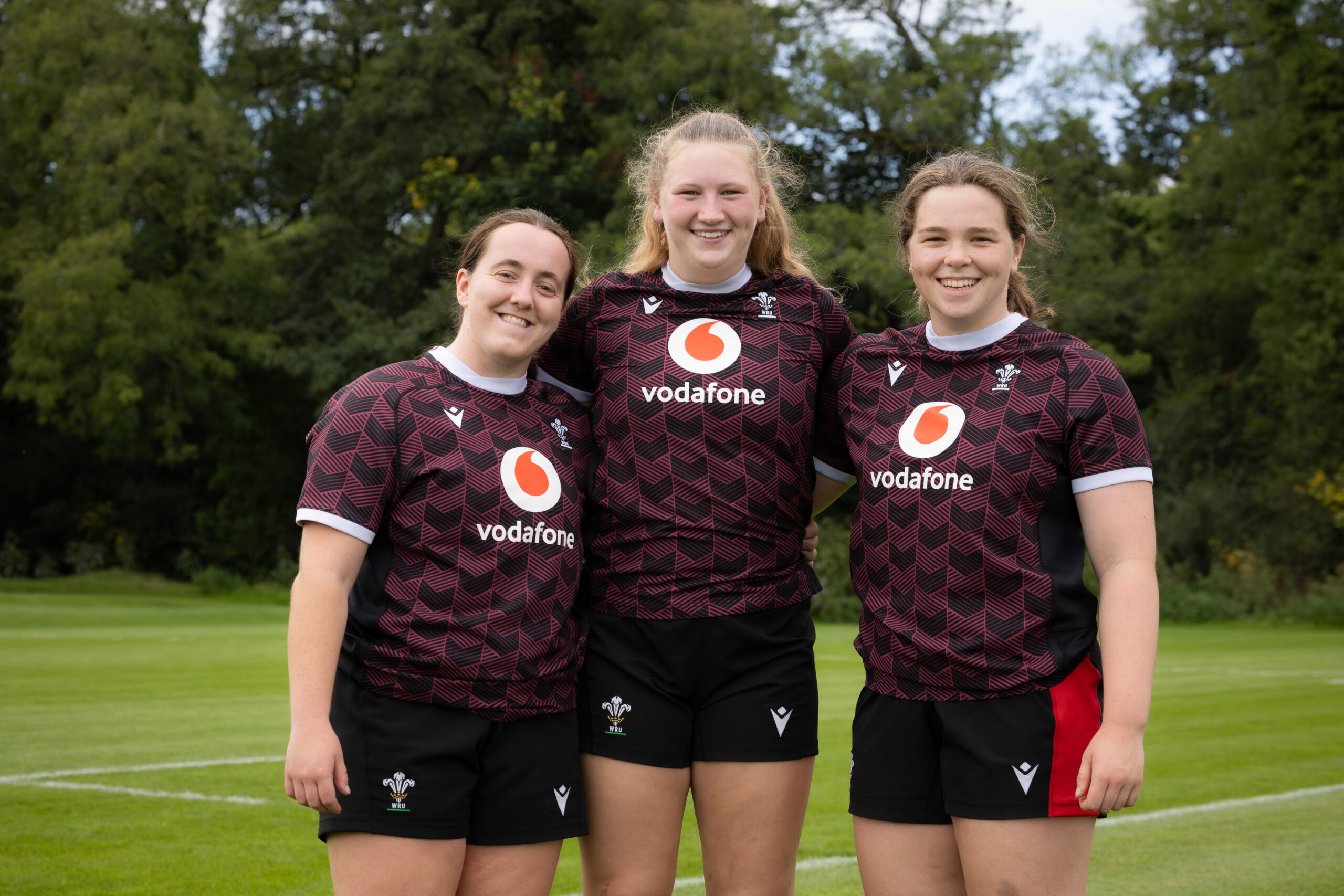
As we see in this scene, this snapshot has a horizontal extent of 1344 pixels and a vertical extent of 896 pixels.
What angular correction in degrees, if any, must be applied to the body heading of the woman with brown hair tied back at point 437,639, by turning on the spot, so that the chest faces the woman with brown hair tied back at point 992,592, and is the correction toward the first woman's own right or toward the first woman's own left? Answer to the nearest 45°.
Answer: approximately 45° to the first woman's own left

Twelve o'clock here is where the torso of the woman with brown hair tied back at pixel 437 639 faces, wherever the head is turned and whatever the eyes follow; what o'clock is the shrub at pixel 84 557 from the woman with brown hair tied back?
The shrub is roughly at 7 o'clock from the woman with brown hair tied back.

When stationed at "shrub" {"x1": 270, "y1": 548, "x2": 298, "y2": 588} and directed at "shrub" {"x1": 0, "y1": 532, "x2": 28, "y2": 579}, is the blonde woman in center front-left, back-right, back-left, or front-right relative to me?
back-left

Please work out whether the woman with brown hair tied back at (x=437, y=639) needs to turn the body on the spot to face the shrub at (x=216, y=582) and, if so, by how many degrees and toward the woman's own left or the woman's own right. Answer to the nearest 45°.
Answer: approximately 135° to the woman's own left

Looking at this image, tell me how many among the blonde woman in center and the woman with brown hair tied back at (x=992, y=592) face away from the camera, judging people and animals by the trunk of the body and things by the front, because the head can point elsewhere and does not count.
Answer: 0

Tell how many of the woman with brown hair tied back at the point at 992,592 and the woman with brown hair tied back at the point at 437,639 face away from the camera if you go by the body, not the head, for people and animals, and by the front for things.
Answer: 0

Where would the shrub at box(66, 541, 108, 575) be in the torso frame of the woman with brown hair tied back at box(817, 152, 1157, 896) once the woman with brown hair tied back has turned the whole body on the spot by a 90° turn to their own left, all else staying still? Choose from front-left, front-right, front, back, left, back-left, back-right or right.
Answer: back

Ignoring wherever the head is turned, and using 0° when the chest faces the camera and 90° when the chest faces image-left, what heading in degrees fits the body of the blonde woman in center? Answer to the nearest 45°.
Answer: approximately 0°

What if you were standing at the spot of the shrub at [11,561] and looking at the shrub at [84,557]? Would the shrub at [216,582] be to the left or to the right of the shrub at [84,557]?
right

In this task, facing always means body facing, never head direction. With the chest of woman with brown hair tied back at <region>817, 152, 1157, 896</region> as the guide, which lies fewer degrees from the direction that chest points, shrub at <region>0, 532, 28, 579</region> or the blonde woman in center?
the blonde woman in center
